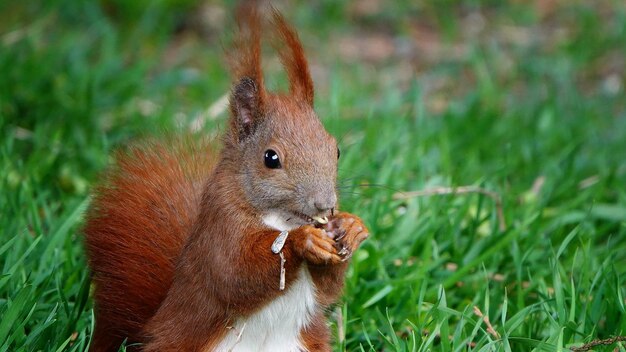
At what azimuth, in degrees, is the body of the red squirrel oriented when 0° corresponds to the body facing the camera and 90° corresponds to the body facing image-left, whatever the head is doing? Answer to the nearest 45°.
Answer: approximately 315°

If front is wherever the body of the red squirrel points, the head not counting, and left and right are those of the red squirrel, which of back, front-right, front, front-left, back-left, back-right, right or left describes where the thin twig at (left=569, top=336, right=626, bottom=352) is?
front-left

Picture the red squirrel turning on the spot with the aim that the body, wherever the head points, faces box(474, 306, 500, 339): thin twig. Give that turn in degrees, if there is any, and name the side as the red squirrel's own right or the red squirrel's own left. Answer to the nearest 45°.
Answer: approximately 45° to the red squirrel's own left

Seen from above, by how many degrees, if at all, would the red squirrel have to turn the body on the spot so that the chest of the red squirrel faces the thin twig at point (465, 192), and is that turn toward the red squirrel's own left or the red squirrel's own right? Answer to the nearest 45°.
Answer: approximately 90° to the red squirrel's own left

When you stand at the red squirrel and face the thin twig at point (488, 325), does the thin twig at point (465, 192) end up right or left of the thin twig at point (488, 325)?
left

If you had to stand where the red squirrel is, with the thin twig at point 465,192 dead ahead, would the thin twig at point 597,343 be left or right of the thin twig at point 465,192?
right
